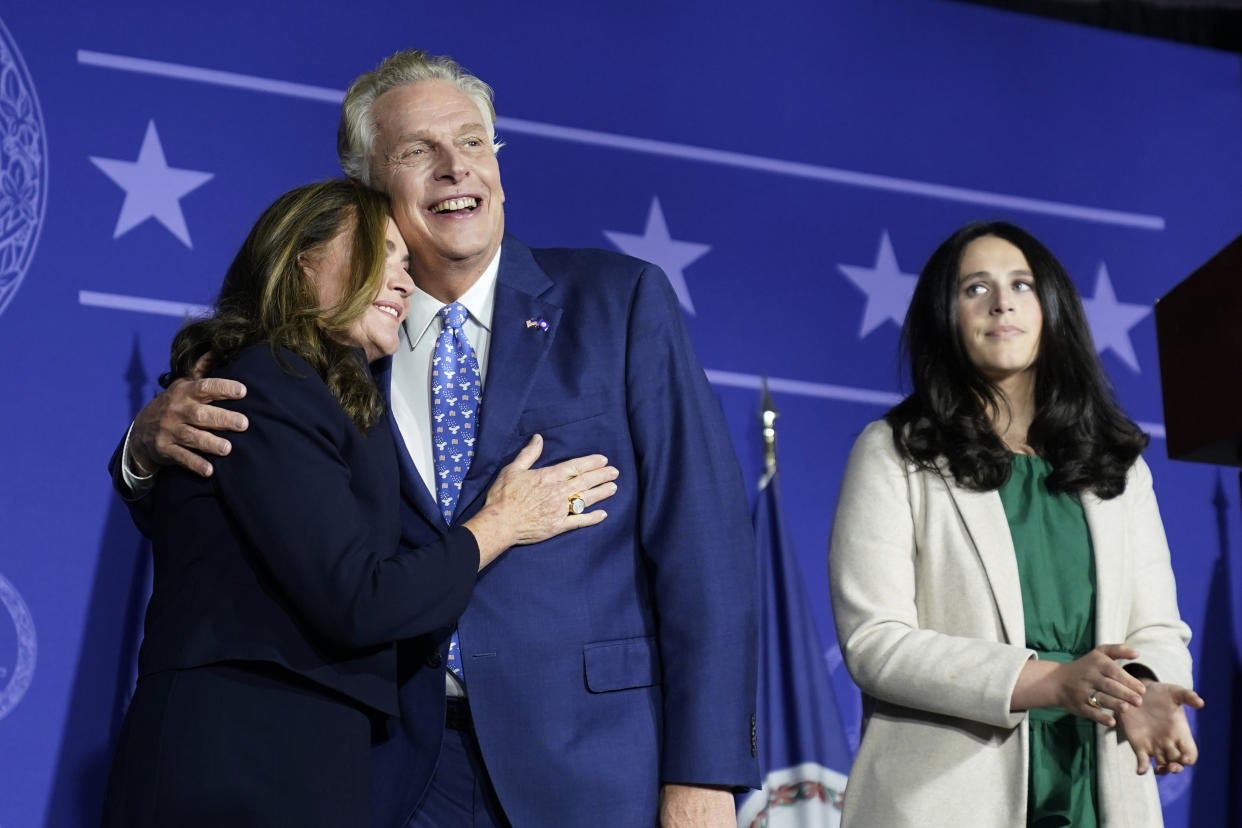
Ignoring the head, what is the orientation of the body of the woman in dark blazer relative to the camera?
to the viewer's right

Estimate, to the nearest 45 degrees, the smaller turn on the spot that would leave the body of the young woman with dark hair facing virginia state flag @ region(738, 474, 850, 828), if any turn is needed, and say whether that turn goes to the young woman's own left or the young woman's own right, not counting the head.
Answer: approximately 180°

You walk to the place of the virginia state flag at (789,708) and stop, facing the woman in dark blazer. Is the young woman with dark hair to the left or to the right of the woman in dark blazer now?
left

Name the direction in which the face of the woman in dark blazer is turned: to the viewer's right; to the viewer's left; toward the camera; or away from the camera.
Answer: to the viewer's right

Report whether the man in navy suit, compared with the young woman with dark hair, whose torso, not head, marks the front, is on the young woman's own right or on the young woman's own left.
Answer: on the young woman's own right

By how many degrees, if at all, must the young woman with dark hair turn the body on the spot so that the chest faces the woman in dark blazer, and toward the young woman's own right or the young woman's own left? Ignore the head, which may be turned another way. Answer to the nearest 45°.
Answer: approximately 90° to the young woman's own right

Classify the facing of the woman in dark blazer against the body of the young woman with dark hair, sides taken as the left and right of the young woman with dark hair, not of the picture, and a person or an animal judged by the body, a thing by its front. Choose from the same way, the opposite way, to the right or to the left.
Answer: to the left

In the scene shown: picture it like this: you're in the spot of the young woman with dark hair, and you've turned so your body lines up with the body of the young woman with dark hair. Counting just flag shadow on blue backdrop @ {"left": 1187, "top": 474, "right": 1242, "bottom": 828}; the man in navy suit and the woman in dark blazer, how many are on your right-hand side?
2

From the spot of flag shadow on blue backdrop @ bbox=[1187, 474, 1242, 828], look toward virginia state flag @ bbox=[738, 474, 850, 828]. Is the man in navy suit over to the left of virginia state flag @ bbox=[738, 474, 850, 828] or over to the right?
left

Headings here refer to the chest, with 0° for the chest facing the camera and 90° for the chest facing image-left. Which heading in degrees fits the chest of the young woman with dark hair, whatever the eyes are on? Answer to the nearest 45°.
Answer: approximately 315°

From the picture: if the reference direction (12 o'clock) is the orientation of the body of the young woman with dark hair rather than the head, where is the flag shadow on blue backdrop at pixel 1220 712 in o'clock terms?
The flag shadow on blue backdrop is roughly at 8 o'clock from the young woman with dark hair.

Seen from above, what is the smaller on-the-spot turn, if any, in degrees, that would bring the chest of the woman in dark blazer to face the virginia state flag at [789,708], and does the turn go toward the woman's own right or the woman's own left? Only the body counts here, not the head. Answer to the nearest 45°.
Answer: approximately 45° to the woman's own left
